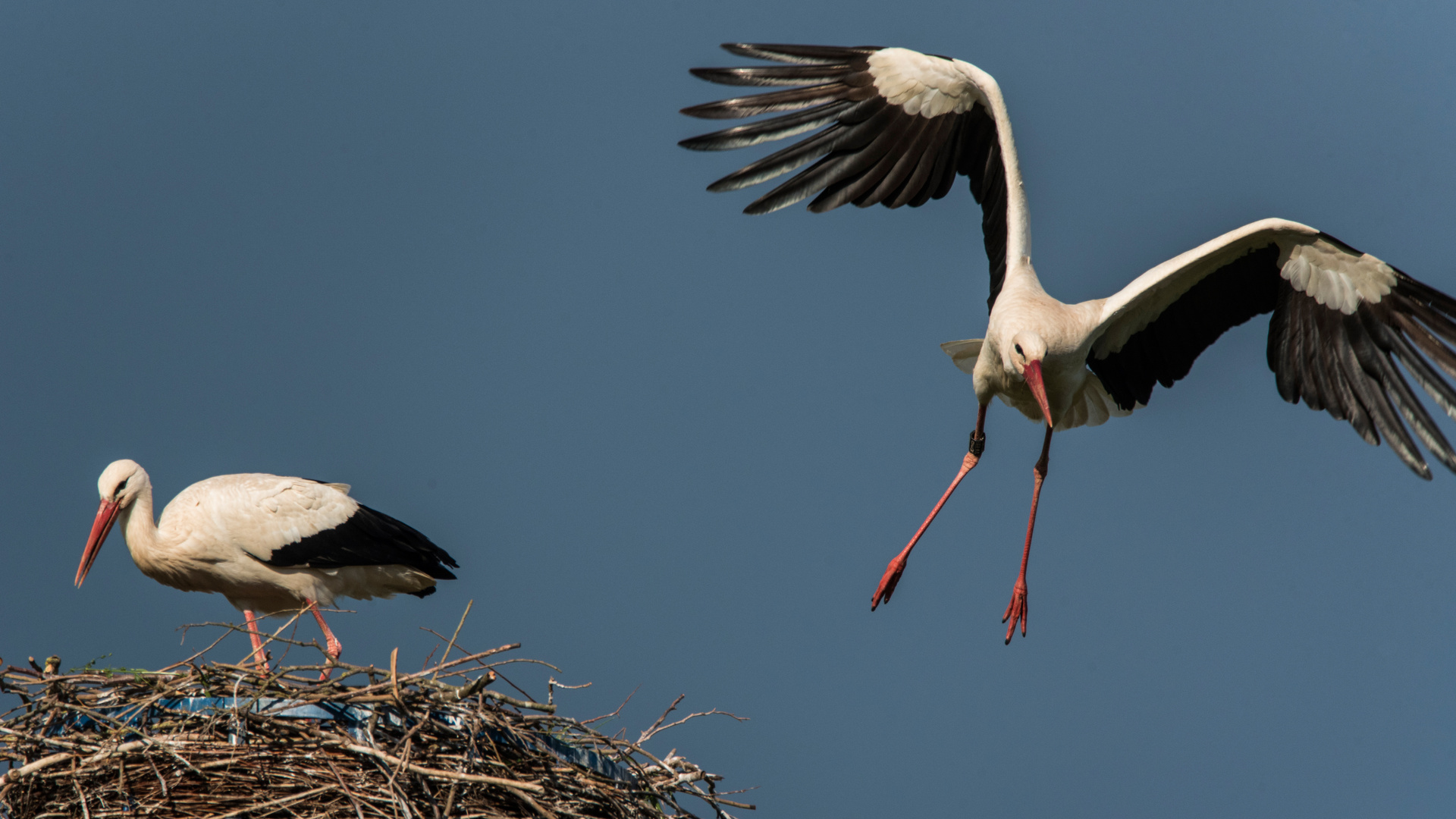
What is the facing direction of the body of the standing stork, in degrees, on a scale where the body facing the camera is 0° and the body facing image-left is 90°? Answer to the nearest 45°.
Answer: approximately 90°
